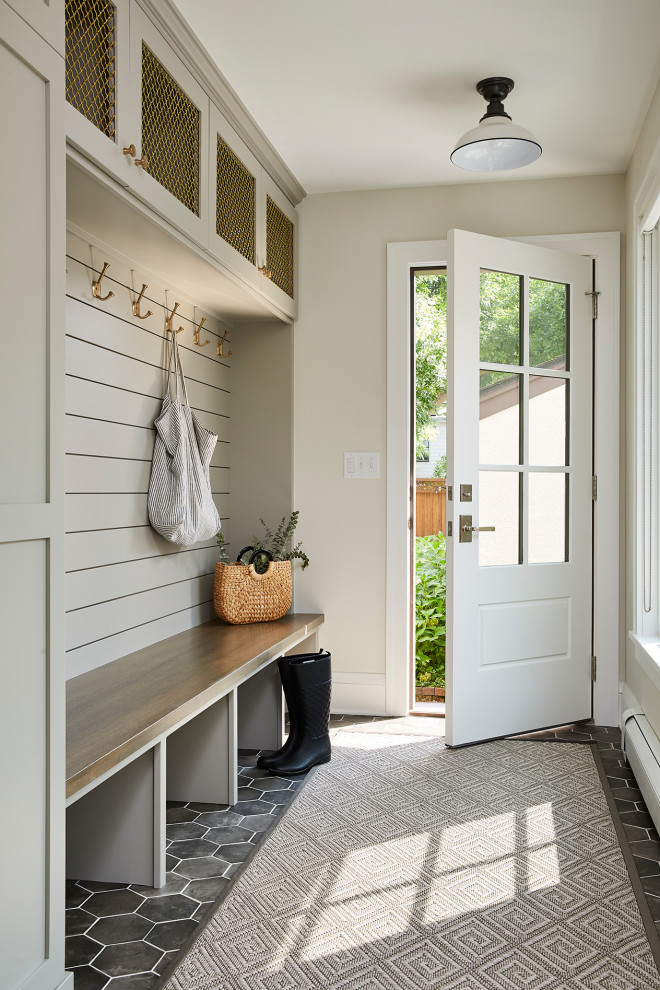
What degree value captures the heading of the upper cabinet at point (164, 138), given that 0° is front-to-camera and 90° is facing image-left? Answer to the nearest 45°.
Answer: approximately 315°

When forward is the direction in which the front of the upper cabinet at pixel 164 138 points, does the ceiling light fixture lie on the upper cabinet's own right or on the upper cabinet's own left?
on the upper cabinet's own left

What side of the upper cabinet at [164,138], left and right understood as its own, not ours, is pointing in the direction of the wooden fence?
left

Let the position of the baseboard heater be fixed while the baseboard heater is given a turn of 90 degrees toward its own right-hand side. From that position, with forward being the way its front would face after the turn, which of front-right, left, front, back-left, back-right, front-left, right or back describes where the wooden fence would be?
front-left

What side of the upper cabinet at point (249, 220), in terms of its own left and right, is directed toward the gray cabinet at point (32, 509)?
right

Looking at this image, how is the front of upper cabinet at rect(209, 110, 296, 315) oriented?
to the viewer's right

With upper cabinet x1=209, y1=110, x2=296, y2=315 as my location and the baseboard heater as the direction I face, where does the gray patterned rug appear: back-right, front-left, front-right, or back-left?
front-right

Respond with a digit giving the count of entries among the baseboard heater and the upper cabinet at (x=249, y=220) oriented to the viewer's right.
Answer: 1

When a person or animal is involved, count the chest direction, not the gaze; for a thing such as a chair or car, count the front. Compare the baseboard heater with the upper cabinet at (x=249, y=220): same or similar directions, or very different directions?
very different directions

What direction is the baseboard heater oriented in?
to the viewer's left

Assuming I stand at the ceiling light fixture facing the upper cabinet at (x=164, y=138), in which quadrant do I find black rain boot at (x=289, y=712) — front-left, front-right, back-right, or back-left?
front-right

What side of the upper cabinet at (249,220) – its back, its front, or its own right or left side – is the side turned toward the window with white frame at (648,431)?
front
